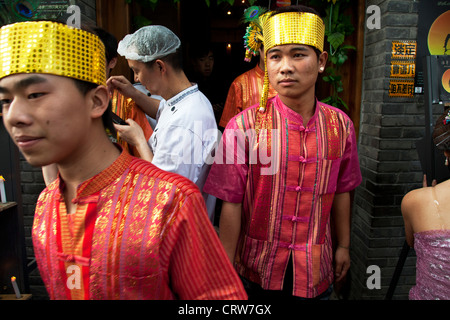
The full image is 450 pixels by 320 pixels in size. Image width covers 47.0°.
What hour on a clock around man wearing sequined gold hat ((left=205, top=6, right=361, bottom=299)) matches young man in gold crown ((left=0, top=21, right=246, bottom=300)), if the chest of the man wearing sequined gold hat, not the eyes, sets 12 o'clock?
The young man in gold crown is roughly at 1 o'clock from the man wearing sequined gold hat.

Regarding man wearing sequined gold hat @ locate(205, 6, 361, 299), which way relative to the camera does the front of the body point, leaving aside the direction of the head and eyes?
toward the camera

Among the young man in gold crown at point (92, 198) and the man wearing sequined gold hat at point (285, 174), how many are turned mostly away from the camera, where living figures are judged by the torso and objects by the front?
0

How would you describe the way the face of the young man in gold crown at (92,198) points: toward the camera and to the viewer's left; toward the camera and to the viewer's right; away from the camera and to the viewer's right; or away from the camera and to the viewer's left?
toward the camera and to the viewer's left

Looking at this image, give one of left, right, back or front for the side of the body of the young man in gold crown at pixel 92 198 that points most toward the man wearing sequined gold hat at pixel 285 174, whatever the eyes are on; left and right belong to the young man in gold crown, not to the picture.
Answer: back

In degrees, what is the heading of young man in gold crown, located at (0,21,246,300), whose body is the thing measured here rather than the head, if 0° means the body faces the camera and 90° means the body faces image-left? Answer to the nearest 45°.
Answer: approximately 45°

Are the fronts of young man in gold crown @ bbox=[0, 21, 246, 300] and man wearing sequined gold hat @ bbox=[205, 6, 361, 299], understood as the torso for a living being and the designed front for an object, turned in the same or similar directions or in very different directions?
same or similar directions
